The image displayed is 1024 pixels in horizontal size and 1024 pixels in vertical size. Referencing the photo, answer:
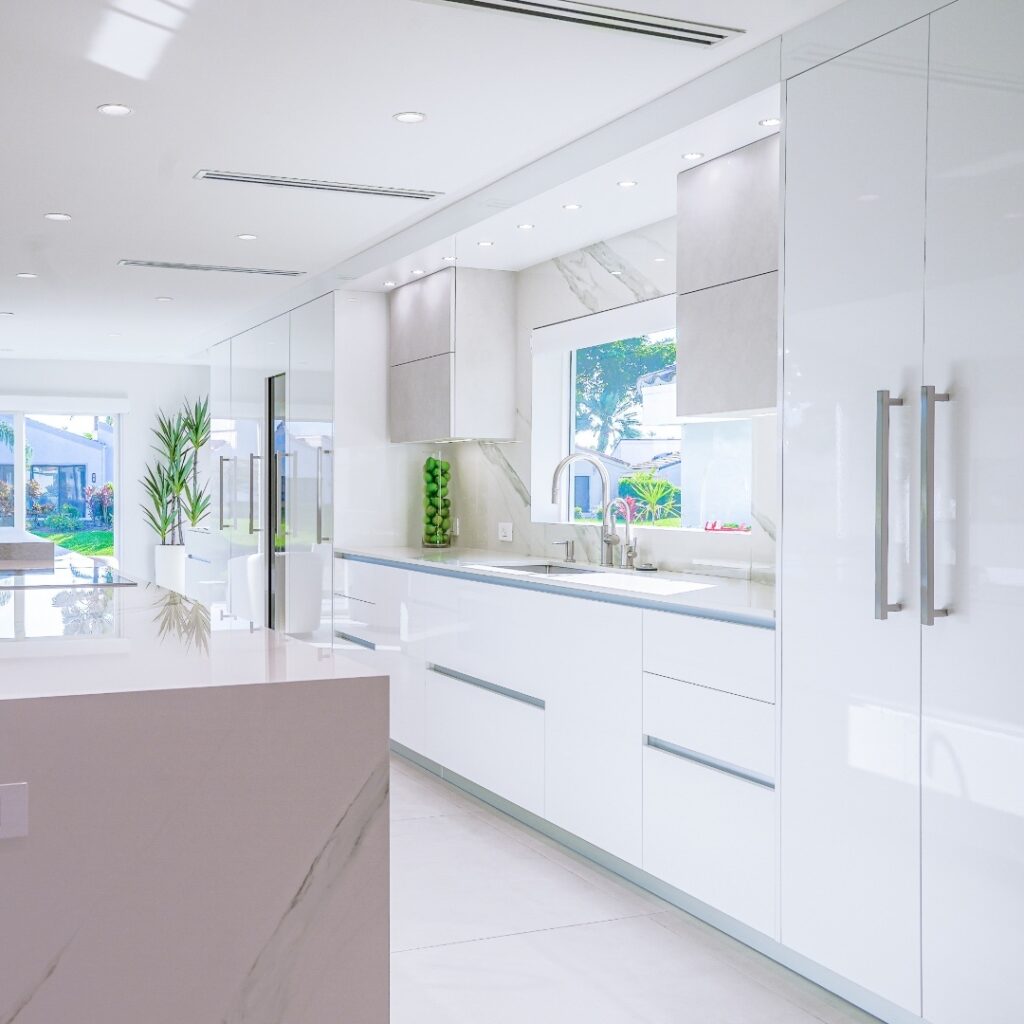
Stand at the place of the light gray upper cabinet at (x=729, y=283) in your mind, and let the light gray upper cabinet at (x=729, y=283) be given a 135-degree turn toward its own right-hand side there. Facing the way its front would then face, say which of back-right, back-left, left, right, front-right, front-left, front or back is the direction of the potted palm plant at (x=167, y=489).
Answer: front-left

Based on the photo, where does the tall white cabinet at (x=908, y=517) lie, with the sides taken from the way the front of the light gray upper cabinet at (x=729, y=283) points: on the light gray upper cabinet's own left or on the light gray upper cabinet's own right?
on the light gray upper cabinet's own left

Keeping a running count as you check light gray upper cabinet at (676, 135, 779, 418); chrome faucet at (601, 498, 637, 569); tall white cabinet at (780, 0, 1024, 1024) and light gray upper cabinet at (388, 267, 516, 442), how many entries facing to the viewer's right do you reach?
0

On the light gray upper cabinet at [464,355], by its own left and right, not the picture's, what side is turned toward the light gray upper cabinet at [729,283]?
left

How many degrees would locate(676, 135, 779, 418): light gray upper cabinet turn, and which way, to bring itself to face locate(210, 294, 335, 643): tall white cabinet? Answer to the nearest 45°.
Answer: approximately 90° to its right

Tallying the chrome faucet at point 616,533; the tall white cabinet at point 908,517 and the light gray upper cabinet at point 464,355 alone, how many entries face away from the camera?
0

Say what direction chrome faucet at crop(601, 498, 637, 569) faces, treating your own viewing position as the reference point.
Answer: facing the viewer and to the left of the viewer

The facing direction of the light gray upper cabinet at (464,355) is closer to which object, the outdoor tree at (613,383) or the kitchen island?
the kitchen island

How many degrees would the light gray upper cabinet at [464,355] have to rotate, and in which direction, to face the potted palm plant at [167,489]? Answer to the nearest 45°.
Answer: approximately 90° to its right

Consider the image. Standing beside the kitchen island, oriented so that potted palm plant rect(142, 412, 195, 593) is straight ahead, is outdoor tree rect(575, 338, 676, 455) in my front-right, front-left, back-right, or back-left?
front-right

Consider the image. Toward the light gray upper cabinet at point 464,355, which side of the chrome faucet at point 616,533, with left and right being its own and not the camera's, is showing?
right

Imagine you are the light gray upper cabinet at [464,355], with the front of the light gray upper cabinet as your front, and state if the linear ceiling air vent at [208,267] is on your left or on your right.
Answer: on your right

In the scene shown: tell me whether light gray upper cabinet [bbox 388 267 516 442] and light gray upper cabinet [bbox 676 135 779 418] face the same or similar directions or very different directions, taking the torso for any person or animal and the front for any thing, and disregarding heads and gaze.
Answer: same or similar directions

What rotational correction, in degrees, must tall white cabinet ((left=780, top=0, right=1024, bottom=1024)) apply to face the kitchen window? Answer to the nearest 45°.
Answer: approximately 90° to its right

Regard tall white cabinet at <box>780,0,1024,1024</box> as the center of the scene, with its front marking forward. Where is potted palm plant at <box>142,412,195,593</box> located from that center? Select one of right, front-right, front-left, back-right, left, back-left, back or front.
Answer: right

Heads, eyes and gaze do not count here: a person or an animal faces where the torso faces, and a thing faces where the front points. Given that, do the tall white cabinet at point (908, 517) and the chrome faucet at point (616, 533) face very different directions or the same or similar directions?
same or similar directions

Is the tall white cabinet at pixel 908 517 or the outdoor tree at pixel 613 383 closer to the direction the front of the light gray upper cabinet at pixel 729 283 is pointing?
the tall white cabinet

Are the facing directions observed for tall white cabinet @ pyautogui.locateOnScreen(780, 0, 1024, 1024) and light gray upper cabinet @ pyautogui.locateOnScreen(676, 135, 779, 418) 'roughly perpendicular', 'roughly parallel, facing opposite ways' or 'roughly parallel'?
roughly parallel
